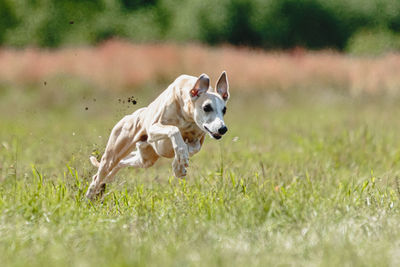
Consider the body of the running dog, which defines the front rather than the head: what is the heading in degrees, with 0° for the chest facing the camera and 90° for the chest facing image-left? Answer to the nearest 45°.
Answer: approximately 315°
